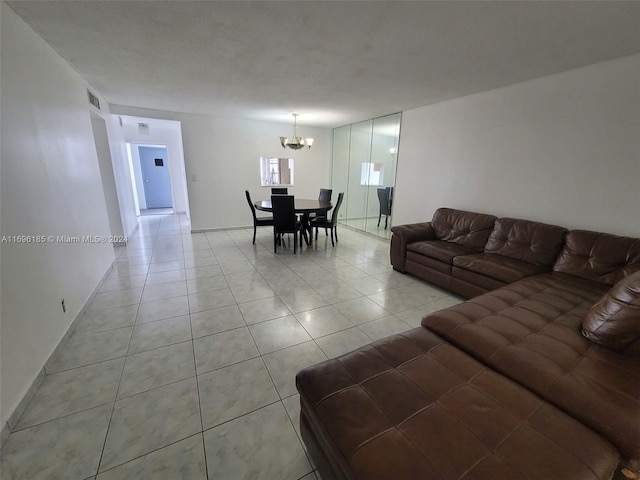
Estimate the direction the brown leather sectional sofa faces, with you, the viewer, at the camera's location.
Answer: facing the viewer and to the left of the viewer

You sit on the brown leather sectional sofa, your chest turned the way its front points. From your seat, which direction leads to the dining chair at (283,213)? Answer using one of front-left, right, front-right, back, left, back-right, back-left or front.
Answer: right
